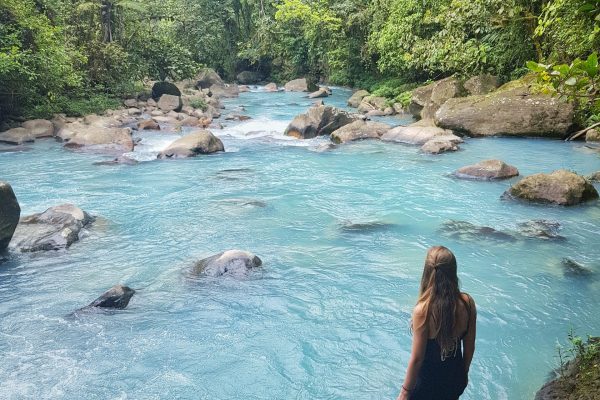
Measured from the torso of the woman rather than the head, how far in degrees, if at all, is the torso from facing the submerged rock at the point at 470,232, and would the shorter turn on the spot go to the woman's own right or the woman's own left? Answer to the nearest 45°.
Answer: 0° — they already face it

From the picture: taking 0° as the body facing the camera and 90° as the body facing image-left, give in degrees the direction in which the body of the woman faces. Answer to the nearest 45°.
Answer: approximately 180°

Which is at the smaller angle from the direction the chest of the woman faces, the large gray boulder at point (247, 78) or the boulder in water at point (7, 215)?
the large gray boulder

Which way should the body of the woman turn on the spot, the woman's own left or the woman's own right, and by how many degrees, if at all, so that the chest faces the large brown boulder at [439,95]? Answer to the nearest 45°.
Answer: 0° — they already face it

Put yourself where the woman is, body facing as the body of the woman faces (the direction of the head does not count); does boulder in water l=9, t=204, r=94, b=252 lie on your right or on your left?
on your left

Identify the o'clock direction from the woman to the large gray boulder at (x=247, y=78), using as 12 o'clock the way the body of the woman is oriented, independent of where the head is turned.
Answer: The large gray boulder is roughly at 11 o'clock from the woman.

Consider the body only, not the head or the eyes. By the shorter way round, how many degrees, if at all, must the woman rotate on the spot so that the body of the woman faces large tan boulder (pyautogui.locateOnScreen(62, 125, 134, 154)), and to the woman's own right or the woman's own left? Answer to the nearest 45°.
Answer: approximately 45° to the woman's own left

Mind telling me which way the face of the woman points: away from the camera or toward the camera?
away from the camera
